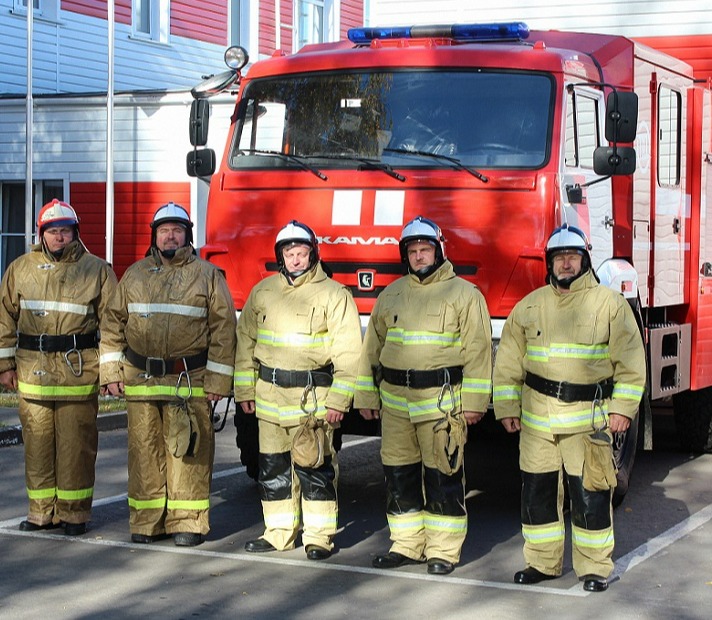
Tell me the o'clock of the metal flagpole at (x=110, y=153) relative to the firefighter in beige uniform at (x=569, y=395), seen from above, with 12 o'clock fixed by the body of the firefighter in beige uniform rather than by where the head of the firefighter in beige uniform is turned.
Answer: The metal flagpole is roughly at 5 o'clock from the firefighter in beige uniform.

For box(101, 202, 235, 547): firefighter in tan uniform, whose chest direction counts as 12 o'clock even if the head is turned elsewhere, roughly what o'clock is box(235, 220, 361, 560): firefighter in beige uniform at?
The firefighter in beige uniform is roughly at 10 o'clock from the firefighter in tan uniform.

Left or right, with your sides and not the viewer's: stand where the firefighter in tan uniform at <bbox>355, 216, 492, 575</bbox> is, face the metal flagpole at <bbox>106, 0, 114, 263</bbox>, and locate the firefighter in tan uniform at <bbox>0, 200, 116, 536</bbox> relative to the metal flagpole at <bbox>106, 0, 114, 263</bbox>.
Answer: left

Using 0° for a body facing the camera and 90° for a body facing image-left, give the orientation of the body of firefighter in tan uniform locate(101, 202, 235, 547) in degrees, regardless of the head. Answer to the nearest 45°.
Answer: approximately 0°

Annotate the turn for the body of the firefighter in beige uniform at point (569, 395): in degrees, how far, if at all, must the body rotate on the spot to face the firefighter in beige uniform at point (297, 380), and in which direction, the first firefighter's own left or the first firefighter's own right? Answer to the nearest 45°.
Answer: approximately 90° to the first firefighter's own right

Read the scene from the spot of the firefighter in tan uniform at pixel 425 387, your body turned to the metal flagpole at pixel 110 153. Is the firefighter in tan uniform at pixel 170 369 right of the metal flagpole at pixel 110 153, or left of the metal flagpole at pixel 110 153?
left

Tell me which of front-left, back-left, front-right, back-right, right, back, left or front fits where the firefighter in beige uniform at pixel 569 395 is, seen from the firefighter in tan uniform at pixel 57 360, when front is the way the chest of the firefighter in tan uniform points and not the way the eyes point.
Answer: front-left

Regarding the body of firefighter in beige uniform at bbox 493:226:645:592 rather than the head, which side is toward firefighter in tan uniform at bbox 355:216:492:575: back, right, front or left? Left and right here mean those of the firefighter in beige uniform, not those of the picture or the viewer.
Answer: right

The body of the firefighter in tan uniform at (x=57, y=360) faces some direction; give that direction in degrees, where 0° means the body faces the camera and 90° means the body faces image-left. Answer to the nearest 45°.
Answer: approximately 0°

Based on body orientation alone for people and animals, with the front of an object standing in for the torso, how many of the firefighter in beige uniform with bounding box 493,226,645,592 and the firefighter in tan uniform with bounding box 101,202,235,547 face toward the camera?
2
